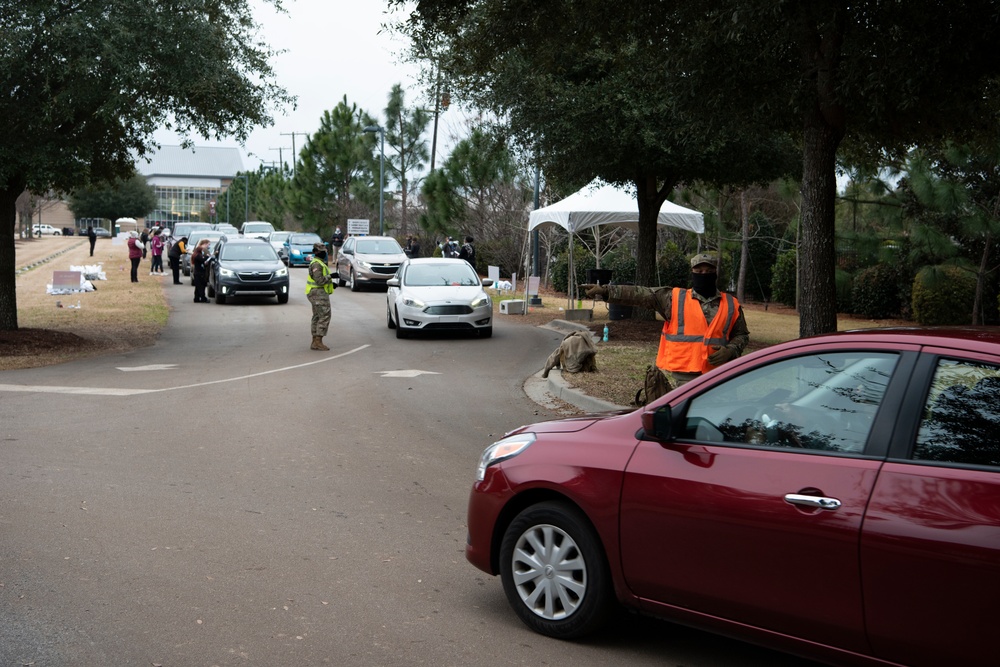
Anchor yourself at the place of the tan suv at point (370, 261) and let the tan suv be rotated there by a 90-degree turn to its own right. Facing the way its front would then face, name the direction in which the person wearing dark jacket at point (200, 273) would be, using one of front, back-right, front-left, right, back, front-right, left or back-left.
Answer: front

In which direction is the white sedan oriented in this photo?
toward the camera

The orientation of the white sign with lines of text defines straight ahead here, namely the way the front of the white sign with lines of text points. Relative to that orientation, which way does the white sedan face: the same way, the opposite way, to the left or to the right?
the same way

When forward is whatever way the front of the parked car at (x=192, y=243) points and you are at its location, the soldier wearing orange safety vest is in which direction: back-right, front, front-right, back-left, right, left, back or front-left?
front

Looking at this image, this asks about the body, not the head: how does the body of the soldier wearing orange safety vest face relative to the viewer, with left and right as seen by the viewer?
facing the viewer

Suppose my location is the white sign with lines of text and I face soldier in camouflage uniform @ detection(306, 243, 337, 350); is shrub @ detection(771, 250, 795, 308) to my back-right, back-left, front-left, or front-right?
front-left

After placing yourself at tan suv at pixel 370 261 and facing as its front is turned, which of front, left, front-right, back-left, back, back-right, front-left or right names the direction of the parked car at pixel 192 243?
back

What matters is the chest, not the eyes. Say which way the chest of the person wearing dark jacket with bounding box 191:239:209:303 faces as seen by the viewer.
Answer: to the viewer's right

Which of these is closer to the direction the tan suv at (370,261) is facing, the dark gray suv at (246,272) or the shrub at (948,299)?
the shrub

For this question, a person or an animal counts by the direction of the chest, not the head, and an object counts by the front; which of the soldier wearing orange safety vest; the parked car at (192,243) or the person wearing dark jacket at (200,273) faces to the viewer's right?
the person wearing dark jacket

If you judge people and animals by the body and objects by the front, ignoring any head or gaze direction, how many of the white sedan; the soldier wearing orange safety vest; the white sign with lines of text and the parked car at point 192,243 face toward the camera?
4

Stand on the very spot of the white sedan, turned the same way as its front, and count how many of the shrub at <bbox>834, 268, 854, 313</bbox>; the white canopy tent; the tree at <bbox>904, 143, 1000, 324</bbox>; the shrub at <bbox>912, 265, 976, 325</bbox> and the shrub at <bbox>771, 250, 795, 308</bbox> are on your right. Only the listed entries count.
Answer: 0

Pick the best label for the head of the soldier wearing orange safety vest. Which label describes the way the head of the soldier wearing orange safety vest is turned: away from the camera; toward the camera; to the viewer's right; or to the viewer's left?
toward the camera

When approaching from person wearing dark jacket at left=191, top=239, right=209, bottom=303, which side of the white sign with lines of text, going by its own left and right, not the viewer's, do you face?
front

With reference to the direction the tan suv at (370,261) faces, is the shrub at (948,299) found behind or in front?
in front

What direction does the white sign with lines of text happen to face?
toward the camera
